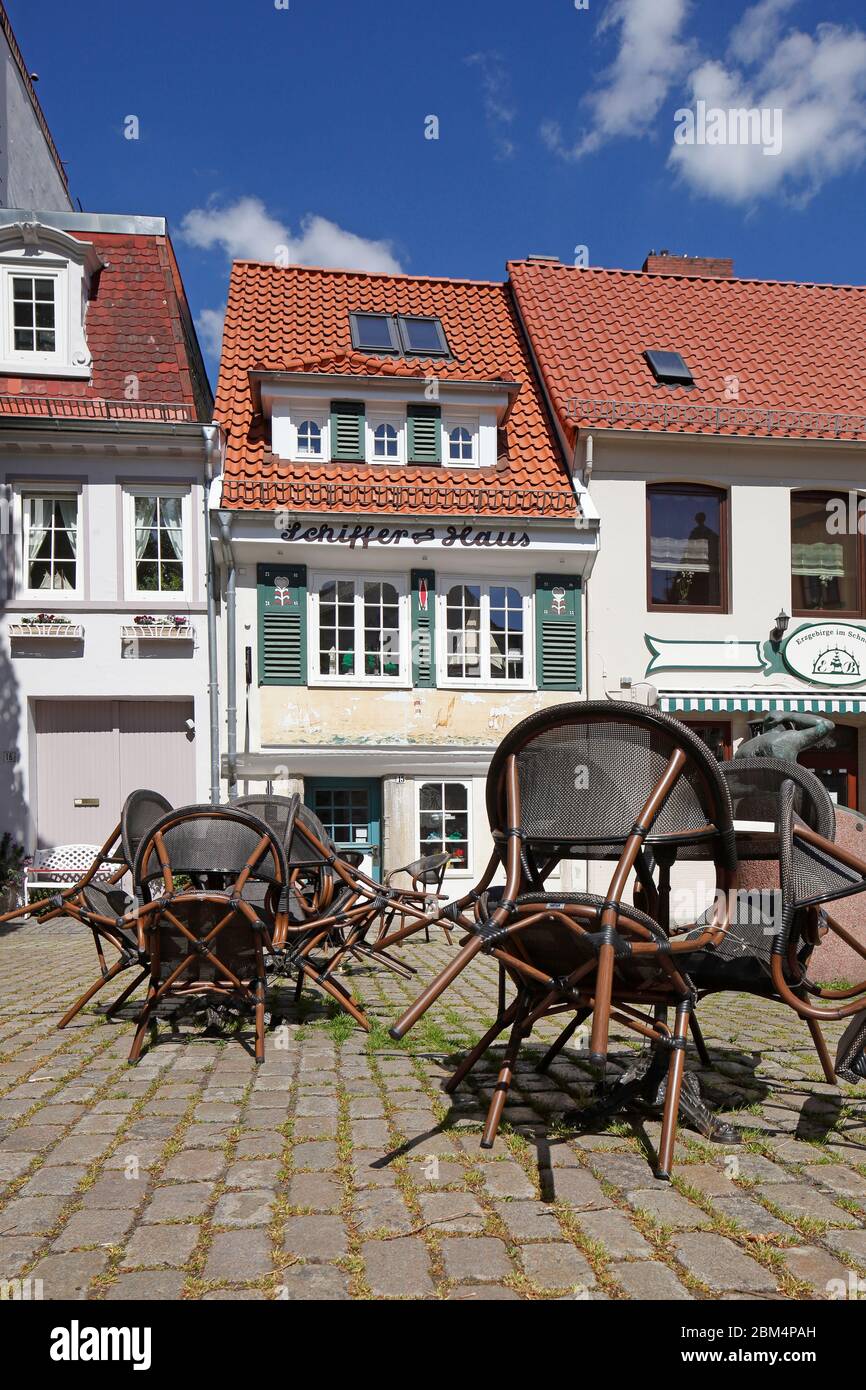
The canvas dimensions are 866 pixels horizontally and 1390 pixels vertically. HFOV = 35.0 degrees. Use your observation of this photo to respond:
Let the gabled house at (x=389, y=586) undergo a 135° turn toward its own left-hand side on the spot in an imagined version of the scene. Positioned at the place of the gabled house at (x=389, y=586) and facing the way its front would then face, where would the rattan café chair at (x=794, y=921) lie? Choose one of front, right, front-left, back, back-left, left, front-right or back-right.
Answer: back-right

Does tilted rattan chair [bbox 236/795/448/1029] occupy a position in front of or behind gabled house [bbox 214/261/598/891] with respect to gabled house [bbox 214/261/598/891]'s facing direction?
in front

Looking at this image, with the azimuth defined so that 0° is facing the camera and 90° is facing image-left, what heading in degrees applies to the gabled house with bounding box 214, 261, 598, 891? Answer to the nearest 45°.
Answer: approximately 0°

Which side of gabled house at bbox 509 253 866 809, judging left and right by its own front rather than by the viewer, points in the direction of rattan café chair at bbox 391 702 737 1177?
front

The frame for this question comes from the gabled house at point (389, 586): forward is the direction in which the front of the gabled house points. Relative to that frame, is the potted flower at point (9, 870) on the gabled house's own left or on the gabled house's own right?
on the gabled house's own right

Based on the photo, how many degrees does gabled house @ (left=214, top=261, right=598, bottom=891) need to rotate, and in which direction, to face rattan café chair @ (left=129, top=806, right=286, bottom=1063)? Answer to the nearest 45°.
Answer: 0° — it already faces it

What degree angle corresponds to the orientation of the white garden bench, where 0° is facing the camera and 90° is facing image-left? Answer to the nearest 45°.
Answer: approximately 0°

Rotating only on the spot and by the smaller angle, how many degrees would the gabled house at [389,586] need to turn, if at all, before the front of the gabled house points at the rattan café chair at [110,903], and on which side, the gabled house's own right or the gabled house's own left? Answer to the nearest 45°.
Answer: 0° — it already faces it

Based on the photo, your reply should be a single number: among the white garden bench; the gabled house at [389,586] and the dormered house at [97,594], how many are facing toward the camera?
3

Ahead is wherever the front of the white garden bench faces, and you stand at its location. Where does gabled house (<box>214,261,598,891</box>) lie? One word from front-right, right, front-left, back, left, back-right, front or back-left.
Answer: left
